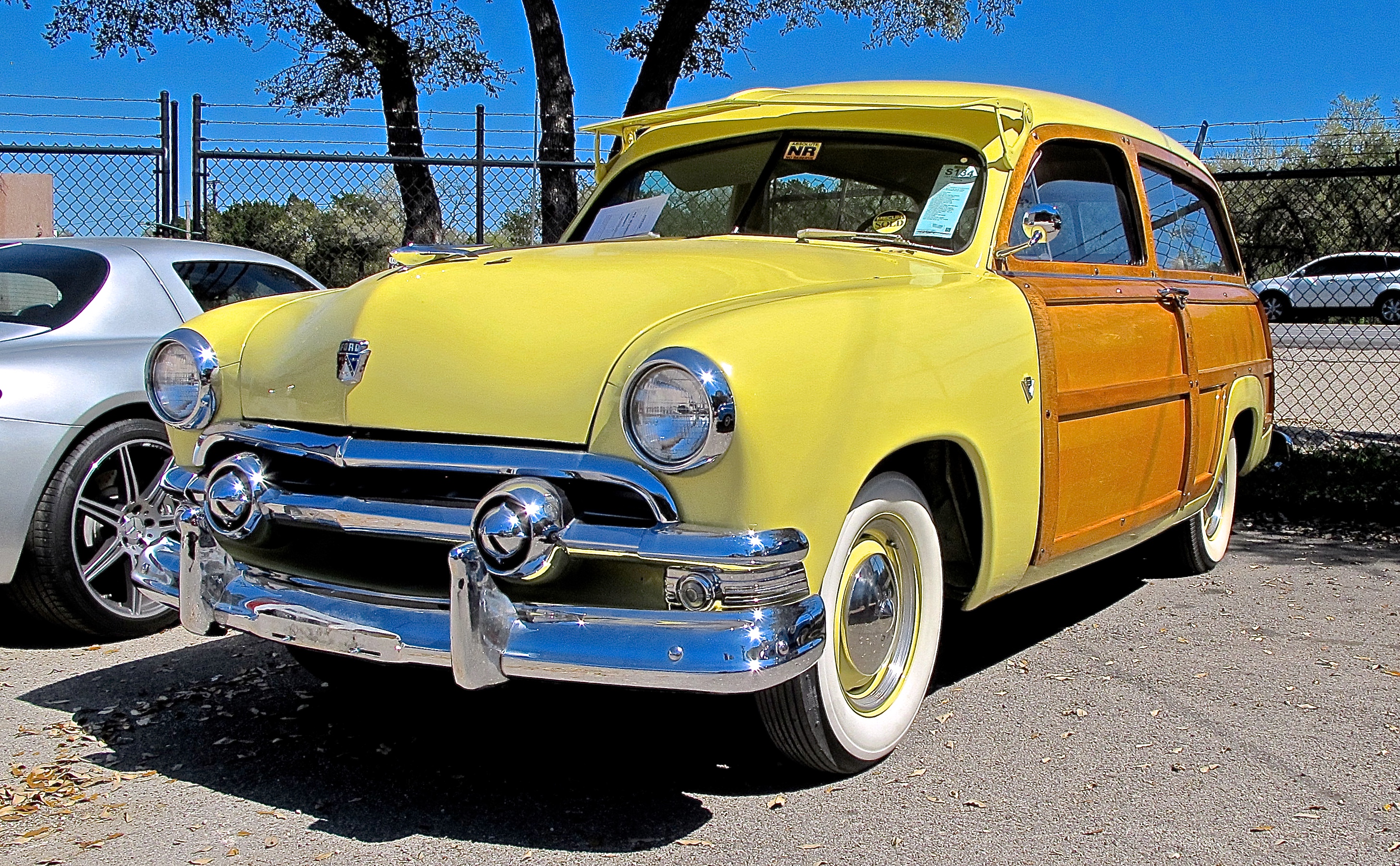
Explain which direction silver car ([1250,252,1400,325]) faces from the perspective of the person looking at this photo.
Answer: facing to the left of the viewer

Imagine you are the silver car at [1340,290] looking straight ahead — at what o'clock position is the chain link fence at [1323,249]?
The chain link fence is roughly at 9 o'clock from the silver car.

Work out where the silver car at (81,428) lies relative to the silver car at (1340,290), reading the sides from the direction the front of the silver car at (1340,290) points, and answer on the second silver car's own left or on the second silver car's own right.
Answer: on the second silver car's own left

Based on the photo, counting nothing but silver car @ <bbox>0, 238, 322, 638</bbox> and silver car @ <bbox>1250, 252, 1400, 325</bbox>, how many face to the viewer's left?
1

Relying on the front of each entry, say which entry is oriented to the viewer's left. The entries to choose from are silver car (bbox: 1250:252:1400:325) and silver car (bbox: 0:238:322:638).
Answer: silver car (bbox: 1250:252:1400:325)
